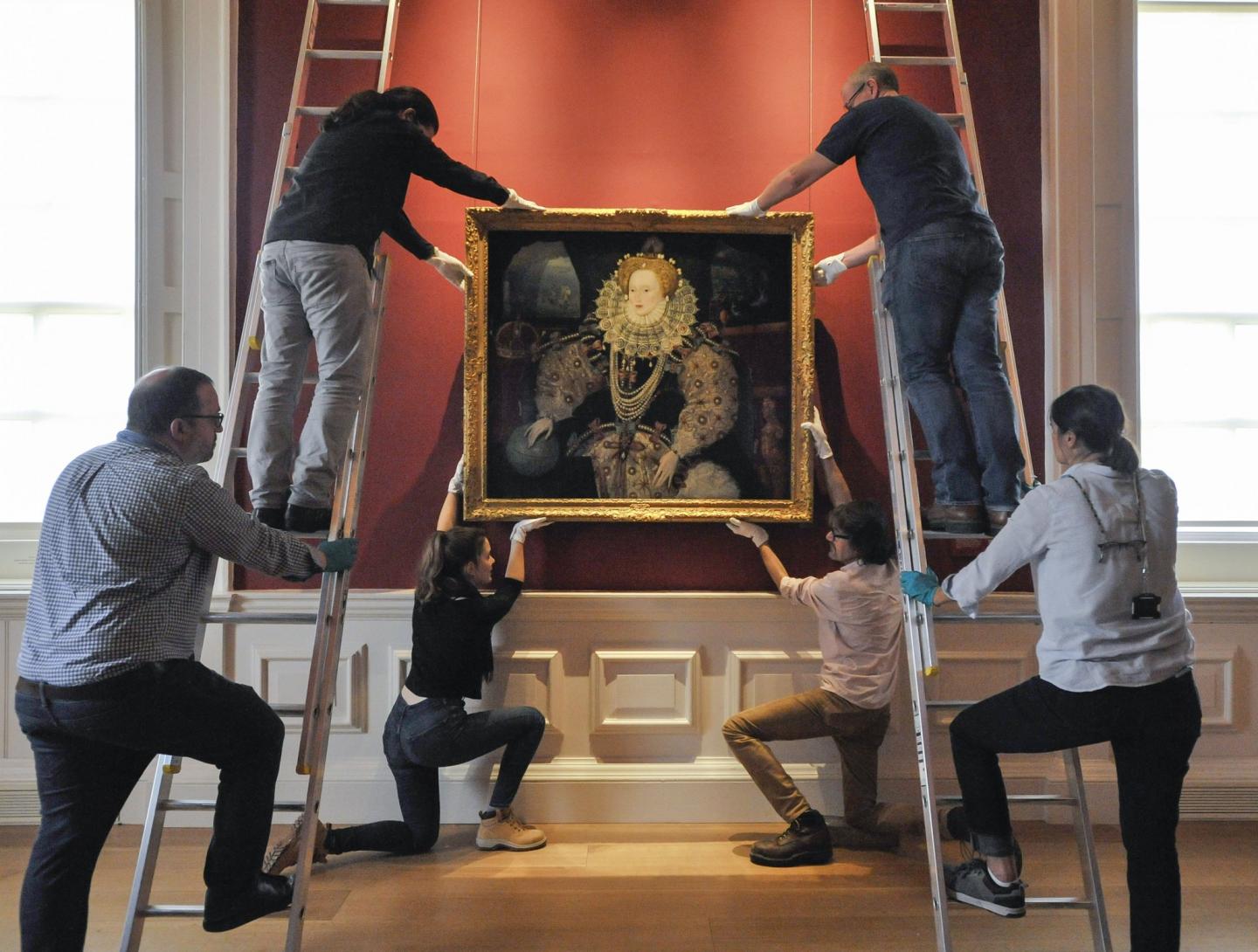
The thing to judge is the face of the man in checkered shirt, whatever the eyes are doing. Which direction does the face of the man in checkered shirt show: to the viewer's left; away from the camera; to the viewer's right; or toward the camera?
to the viewer's right

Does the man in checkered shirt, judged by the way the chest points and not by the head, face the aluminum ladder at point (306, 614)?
yes

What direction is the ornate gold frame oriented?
toward the camera

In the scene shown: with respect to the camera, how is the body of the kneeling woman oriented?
to the viewer's right

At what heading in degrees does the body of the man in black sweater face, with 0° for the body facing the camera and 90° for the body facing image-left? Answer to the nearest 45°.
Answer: approximately 225°

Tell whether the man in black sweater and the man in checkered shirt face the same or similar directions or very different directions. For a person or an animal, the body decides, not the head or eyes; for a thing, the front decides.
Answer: same or similar directions

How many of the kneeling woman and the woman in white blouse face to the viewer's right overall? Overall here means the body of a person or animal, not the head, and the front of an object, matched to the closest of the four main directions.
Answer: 1

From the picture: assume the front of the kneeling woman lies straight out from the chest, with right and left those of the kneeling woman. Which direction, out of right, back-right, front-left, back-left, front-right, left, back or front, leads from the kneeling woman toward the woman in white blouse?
front-right

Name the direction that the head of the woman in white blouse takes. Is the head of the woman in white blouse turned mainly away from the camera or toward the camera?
away from the camera
